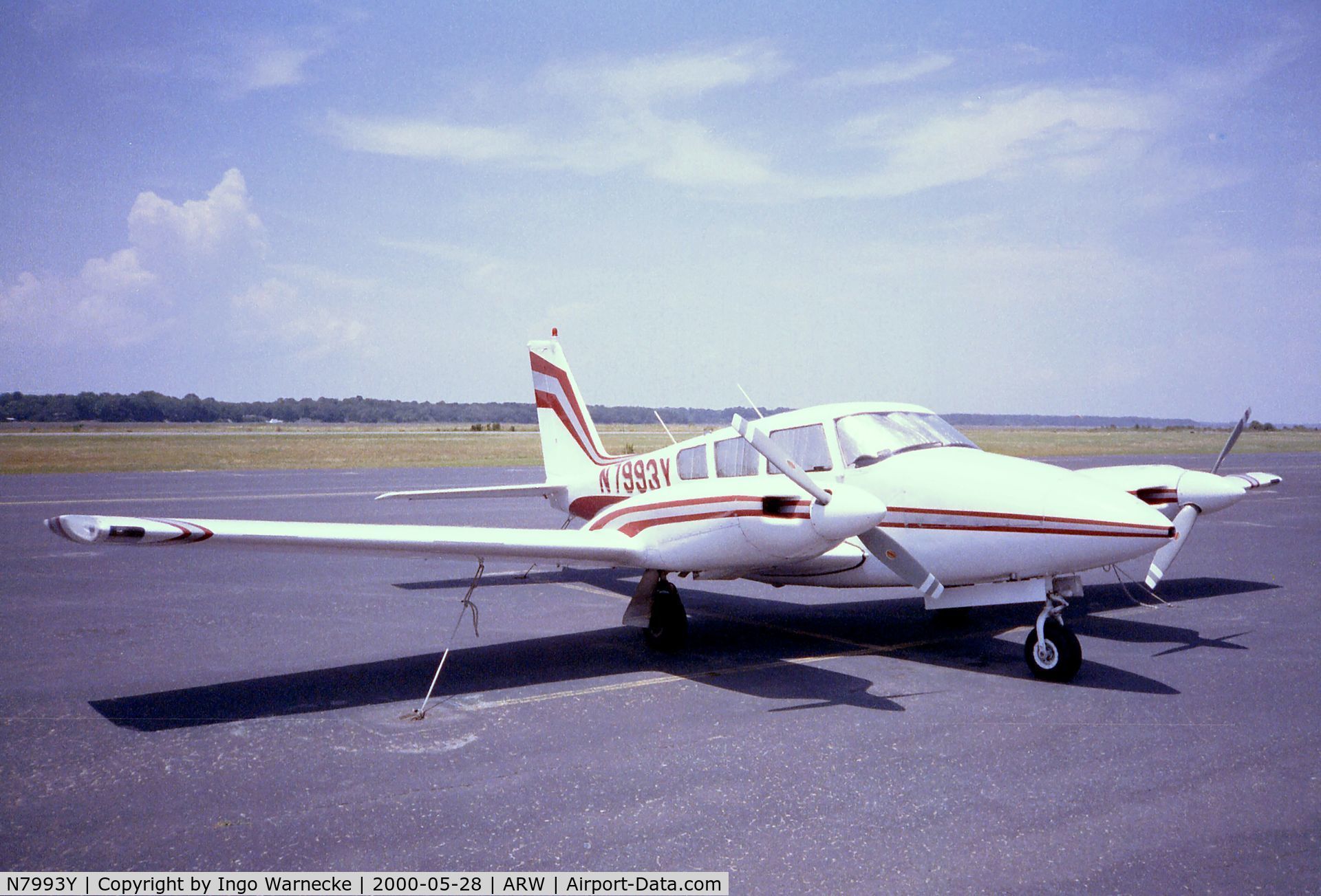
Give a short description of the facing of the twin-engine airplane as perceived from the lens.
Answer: facing the viewer and to the right of the viewer
